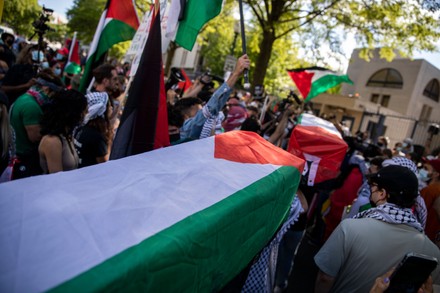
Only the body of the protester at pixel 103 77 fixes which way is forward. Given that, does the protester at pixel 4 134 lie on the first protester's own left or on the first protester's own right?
on the first protester's own right

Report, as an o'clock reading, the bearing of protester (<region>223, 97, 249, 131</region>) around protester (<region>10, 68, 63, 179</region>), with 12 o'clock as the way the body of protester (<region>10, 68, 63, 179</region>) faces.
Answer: protester (<region>223, 97, 249, 131</region>) is roughly at 11 o'clock from protester (<region>10, 68, 63, 179</region>).

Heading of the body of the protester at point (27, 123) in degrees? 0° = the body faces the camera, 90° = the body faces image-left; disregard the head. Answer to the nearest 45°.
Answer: approximately 270°

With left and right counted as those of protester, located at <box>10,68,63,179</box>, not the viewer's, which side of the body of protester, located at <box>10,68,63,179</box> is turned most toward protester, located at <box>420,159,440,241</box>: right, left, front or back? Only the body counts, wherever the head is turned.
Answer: front

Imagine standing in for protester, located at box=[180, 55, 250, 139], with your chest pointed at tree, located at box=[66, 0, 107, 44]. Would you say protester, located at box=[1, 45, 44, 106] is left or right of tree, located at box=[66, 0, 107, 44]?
left

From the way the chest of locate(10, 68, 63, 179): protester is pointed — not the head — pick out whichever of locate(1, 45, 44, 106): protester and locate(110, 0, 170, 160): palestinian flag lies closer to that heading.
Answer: the palestinian flag
